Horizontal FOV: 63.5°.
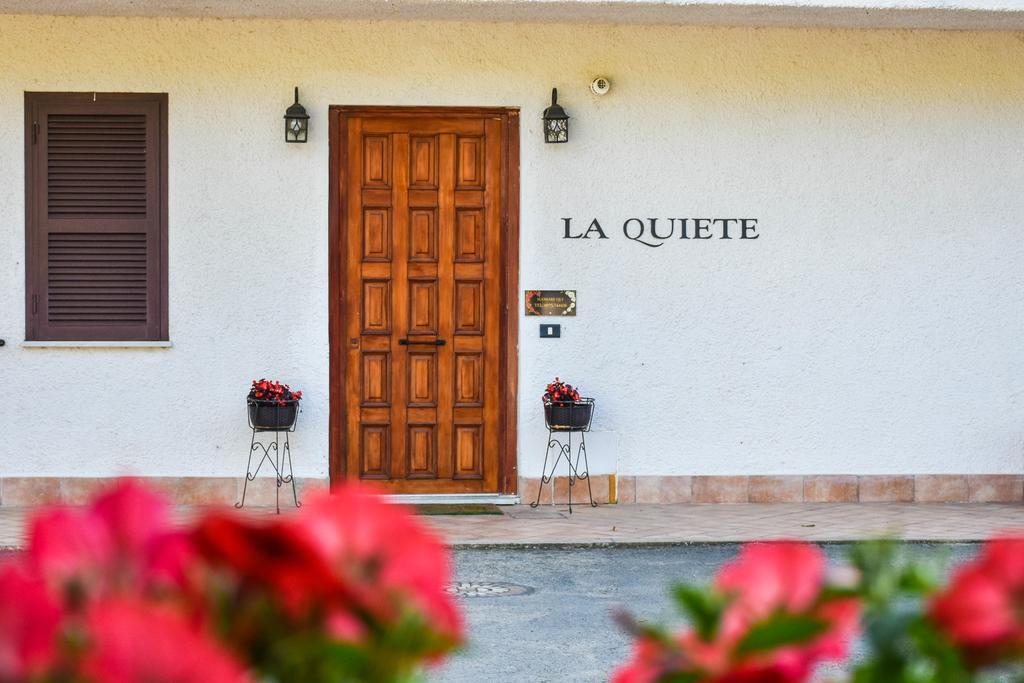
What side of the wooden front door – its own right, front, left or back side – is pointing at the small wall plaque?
left

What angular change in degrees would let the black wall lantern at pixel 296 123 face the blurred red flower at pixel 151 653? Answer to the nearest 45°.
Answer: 0° — it already faces it

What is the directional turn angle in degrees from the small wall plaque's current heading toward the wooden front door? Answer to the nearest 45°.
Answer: approximately 90° to its right

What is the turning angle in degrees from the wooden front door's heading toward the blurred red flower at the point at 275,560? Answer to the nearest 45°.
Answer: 0° — it already faces it
